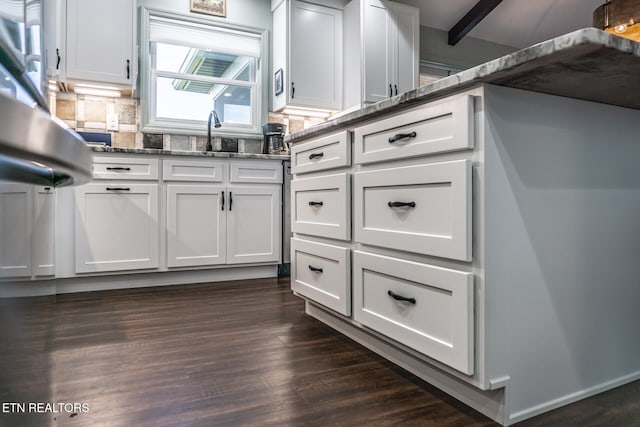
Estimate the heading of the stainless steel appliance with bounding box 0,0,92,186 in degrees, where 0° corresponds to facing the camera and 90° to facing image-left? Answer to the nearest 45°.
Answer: approximately 315°

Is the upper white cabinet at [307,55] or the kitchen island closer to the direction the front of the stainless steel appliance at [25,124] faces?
the kitchen island

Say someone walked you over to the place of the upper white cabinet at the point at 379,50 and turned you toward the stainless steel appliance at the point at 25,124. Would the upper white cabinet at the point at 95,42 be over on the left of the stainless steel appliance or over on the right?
right

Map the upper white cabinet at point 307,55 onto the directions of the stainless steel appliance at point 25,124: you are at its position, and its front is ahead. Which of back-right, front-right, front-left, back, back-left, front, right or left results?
left
